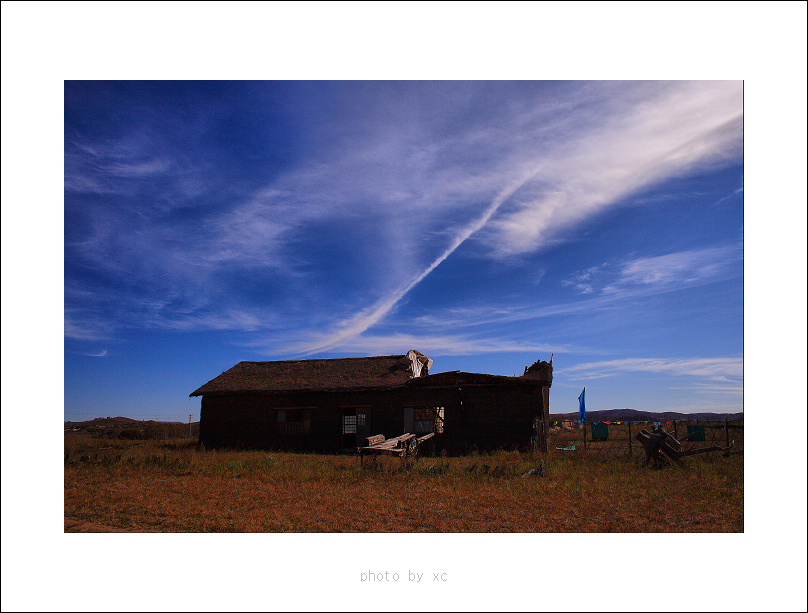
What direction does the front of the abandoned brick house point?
toward the camera
